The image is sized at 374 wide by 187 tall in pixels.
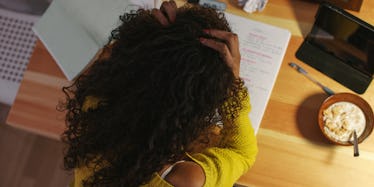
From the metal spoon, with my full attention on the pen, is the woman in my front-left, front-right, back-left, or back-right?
front-left

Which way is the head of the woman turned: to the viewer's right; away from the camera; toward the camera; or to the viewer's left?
away from the camera

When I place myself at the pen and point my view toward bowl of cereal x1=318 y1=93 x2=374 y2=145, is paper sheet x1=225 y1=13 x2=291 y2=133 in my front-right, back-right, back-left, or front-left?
back-right

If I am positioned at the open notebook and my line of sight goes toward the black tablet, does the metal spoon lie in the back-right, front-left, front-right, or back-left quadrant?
front-right

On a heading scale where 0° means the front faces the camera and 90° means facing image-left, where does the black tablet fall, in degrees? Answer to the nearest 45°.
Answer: approximately 45°
